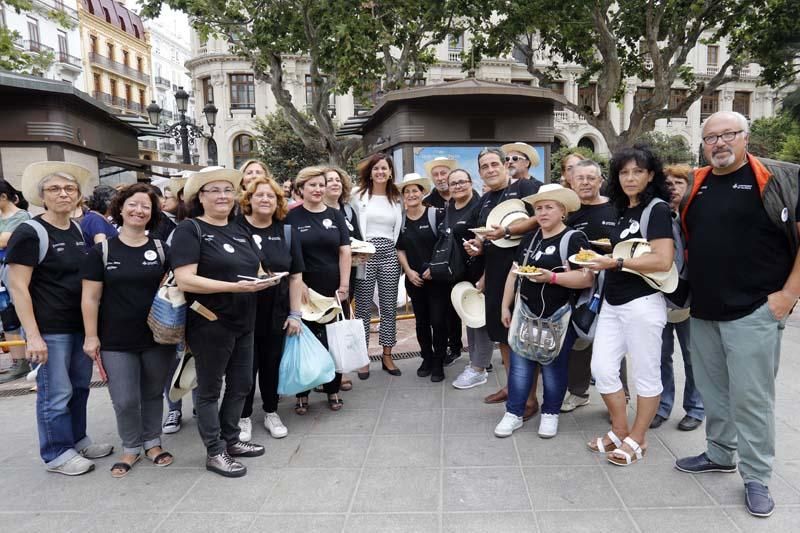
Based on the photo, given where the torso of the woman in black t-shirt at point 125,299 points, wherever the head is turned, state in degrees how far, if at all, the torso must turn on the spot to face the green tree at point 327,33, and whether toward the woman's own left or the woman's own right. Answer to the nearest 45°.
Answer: approximately 135° to the woman's own left

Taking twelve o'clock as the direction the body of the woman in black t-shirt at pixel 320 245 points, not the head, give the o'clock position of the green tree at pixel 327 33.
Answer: The green tree is roughly at 6 o'clock from the woman in black t-shirt.

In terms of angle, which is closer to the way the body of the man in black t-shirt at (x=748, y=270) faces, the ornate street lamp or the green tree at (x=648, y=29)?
the ornate street lamp

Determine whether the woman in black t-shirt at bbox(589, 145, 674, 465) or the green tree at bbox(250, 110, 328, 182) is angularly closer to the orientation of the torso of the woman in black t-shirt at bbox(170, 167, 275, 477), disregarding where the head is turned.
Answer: the woman in black t-shirt

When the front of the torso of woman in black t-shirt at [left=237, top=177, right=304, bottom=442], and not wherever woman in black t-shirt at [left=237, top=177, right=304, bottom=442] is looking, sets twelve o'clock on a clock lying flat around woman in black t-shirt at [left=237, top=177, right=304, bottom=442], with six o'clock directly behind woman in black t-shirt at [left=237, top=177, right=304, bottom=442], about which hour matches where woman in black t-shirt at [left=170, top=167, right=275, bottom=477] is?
woman in black t-shirt at [left=170, top=167, right=275, bottom=477] is roughly at 1 o'clock from woman in black t-shirt at [left=237, top=177, right=304, bottom=442].

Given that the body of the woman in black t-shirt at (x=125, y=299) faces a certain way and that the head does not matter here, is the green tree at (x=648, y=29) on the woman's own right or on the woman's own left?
on the woman's own left

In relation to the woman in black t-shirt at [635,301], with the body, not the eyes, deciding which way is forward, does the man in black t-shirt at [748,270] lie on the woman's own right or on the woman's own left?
on the woman's own left

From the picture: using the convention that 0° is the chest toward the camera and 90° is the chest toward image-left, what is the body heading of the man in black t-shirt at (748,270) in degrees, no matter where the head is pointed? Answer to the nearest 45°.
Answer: approximately 45°

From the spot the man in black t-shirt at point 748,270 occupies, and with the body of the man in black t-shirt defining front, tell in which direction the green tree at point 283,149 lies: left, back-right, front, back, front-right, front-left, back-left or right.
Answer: right
